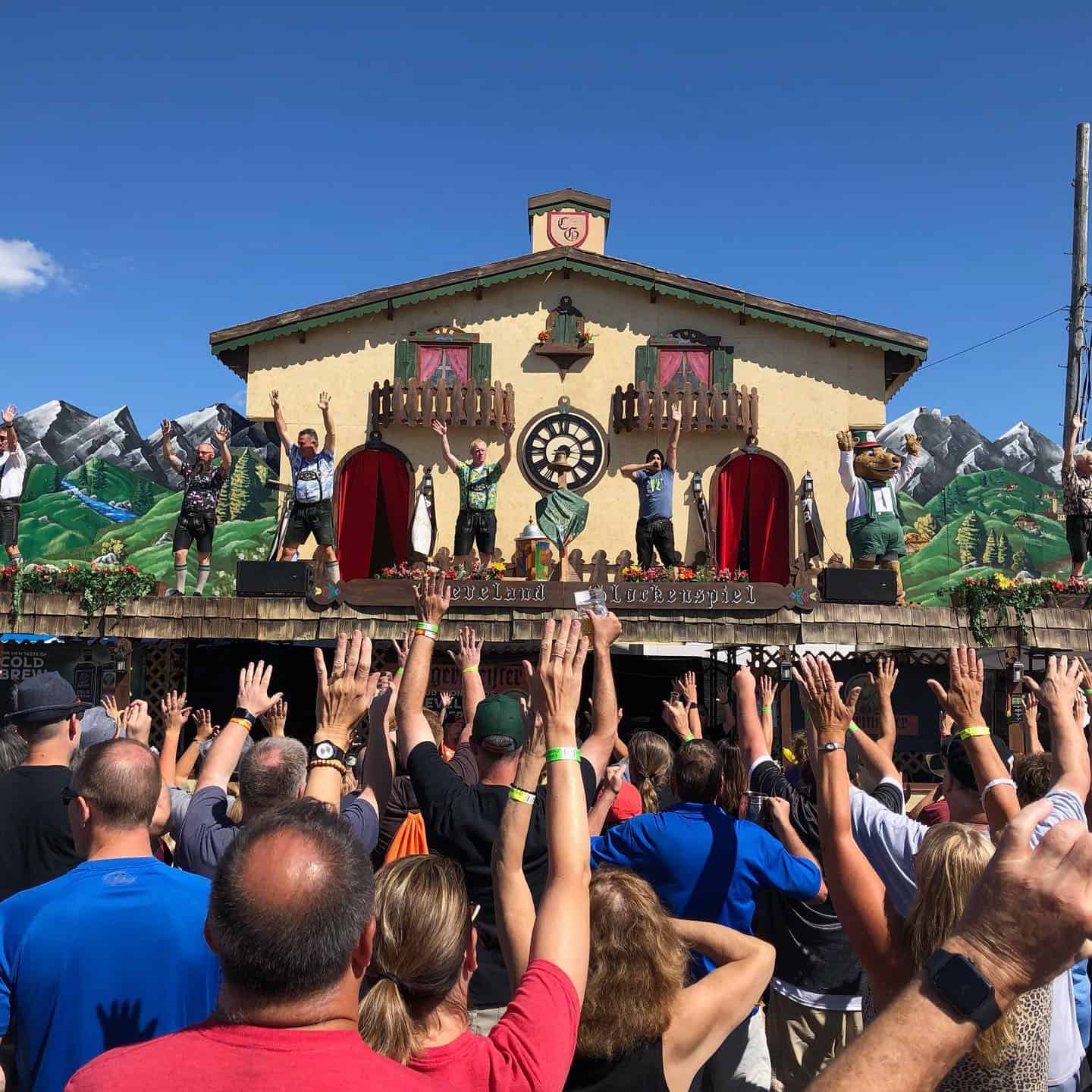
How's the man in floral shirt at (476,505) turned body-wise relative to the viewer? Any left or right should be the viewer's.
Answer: facing the viewer

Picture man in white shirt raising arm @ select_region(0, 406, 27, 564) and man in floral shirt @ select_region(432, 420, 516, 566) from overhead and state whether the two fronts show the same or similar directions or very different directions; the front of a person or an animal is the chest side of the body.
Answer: same or similar directions

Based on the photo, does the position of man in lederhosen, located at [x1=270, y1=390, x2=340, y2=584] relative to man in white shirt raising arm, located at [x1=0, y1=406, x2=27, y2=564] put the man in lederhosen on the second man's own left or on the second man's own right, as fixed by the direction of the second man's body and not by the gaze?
on the second man's own left

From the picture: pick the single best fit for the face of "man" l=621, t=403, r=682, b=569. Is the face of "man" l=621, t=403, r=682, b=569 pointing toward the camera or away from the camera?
toward the camera

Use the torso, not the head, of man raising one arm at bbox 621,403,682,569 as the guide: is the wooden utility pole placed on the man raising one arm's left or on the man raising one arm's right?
on the man raising one arm's left

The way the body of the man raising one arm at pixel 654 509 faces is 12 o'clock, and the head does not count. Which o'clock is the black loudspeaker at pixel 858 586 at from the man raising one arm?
The black loudspeaker is roughly at 10 o'clock from the man raising one arm.

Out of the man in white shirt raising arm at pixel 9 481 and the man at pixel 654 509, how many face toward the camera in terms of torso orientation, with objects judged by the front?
2

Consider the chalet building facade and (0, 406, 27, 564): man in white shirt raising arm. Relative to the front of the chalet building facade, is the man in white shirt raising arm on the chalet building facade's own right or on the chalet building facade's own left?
on the chalet building facade's own right

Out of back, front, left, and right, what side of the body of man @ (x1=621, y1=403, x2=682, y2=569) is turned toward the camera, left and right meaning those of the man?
front

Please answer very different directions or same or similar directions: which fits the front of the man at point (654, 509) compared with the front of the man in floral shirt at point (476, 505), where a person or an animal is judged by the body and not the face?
same or similar directions

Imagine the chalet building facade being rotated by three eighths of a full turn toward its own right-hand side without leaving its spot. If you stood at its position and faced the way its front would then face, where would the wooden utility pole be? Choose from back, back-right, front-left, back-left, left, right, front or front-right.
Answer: back-right

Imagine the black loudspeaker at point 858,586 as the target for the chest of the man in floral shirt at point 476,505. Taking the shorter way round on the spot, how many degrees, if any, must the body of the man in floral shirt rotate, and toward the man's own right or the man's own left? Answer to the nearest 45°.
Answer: approximately 45° to the man's own left

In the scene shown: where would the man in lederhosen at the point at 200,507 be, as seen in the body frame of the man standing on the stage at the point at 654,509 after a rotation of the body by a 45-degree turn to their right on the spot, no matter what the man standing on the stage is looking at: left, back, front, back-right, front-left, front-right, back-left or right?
front-right

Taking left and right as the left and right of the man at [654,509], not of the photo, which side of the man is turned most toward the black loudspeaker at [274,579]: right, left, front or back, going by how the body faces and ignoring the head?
right
